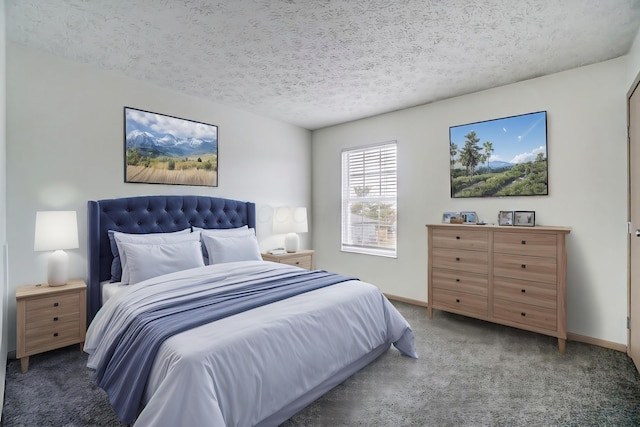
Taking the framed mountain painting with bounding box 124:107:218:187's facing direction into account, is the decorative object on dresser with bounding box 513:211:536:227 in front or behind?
in front

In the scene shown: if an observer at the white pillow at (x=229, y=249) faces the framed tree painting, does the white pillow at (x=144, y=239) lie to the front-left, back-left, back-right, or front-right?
back-right

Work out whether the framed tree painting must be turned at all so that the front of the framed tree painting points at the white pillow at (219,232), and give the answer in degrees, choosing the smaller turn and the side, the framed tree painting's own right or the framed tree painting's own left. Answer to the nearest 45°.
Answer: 0° — it already faces it

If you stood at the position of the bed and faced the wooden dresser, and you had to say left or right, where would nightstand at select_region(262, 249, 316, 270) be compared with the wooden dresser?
left

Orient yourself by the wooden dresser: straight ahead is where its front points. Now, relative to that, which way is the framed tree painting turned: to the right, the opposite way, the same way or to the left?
the same way

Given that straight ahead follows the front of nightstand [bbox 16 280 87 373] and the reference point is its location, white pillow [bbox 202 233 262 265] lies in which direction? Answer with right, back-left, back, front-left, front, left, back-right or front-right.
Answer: front-left

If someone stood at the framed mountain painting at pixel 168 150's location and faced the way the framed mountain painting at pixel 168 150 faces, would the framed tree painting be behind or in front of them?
in front

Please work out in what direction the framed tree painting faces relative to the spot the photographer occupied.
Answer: facing the viewer and to the left of the viewer

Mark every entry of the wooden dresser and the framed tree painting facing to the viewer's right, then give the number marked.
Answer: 0

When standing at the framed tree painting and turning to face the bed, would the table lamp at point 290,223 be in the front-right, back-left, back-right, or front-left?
front-right

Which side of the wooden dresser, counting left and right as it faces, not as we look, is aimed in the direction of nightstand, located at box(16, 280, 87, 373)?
front

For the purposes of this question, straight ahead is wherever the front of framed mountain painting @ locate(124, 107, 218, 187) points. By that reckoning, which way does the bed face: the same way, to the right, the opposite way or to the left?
the same way

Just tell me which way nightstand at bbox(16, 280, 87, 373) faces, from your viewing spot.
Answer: facing the viewer and to the right of the viewer

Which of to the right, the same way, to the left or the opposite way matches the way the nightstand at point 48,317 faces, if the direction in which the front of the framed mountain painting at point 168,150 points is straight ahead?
the same way

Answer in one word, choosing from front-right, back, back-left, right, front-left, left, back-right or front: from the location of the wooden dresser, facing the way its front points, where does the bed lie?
front
